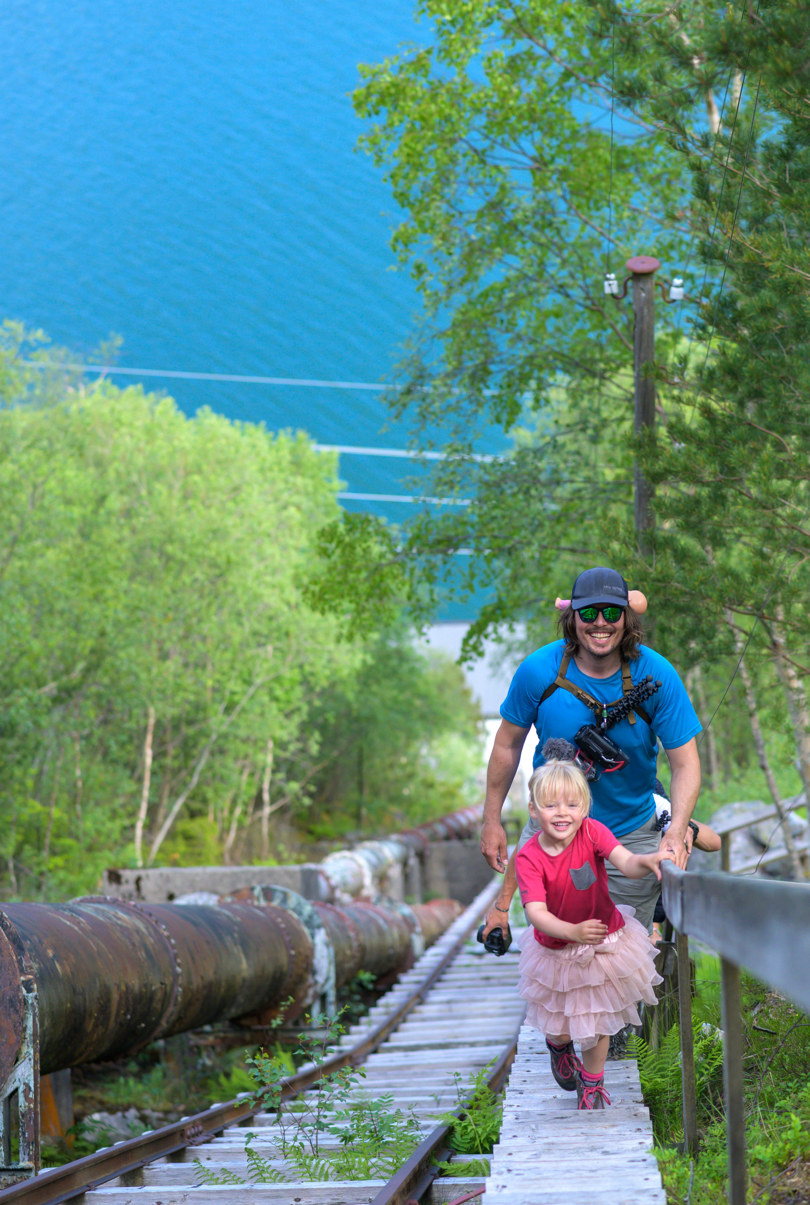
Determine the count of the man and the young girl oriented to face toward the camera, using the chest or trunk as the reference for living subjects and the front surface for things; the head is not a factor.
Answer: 2

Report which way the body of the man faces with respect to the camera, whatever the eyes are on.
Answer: toward the camera

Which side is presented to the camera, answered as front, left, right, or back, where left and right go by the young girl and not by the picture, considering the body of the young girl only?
front
